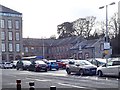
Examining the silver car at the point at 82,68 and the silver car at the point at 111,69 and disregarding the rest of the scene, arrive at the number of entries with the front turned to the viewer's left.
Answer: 1

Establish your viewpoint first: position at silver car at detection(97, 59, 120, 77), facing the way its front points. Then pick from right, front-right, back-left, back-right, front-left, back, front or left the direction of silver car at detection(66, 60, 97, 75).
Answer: front-right
